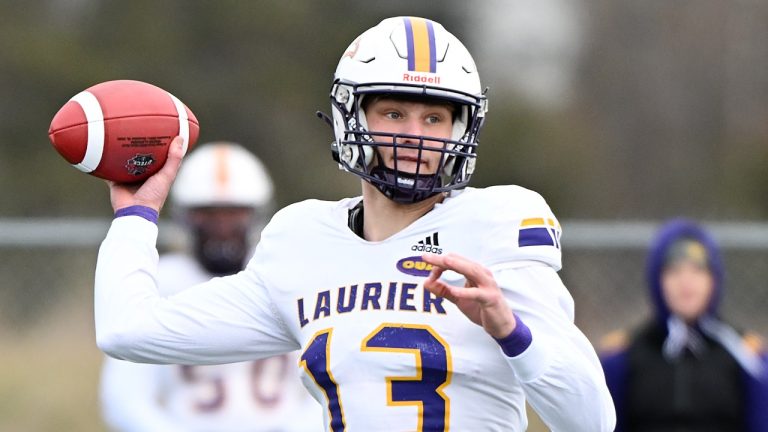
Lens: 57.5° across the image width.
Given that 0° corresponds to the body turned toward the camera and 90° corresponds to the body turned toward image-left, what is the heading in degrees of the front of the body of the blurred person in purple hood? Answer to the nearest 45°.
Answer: approximately 0°

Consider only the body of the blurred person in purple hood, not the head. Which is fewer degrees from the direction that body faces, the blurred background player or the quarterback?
the quarterback

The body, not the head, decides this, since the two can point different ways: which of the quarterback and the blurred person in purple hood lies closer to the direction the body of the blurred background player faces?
the quarterback

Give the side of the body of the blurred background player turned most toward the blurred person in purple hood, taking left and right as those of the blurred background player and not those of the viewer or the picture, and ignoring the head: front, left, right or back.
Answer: left

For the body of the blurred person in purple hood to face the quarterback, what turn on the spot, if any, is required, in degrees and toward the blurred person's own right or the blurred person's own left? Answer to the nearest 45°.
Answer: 0° — they already face them

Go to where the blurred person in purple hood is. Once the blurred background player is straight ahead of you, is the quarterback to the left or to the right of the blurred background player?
left

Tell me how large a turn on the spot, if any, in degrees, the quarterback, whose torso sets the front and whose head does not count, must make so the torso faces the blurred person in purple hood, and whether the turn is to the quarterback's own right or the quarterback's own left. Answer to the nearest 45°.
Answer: approximately 135° to the quarterback's own left

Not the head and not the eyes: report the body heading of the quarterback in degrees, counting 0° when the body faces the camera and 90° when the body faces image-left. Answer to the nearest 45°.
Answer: approximately 0°

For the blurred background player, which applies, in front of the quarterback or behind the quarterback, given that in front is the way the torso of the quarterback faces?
behind
